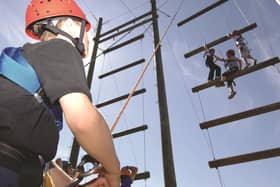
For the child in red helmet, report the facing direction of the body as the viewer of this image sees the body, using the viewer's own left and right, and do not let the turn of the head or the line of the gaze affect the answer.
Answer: facing away from the viewer and to the right of the viewer

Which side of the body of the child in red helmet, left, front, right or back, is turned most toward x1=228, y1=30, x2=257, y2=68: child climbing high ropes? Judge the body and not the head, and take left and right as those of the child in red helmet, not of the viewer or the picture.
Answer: front

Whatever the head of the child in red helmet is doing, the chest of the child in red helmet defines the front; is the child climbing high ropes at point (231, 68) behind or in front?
in front

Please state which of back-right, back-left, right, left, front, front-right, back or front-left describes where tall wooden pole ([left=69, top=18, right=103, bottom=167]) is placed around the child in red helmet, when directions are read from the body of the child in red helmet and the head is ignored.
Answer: front-left

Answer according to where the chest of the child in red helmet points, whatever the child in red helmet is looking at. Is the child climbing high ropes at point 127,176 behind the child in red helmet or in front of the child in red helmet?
in front

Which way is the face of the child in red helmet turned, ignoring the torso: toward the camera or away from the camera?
away from the camera
